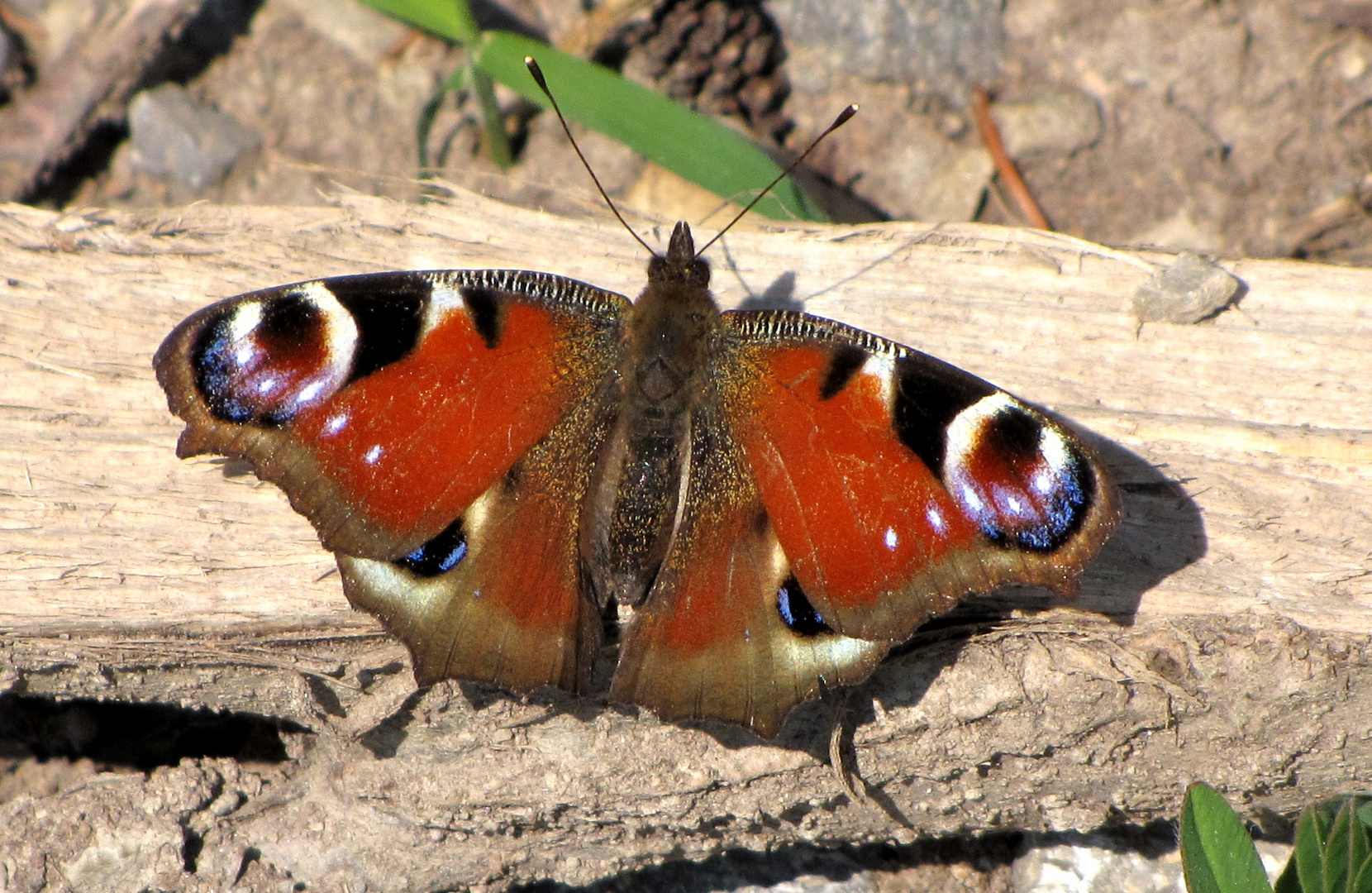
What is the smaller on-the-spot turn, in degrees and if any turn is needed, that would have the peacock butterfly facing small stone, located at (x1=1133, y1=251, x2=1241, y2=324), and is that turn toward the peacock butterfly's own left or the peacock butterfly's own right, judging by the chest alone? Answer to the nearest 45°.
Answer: approximately 45° to the peacock butterfly's own right

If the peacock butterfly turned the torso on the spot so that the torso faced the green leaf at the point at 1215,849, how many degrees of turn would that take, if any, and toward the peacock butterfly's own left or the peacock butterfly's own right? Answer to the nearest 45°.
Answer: approximately 90° to the peacock butterfly's own right

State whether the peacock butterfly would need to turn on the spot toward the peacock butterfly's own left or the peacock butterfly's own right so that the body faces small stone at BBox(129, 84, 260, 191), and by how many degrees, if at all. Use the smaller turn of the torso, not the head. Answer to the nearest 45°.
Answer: approximately 45° to the peacock butterfly's own left

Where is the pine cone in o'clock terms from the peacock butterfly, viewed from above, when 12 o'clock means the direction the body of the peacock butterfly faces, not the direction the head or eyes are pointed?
The pine cone is roughly at 12 o'clock from the peacock butterfly.

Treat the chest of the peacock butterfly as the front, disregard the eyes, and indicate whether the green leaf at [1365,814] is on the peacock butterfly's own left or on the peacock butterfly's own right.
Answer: on the peacock butterfly's own right

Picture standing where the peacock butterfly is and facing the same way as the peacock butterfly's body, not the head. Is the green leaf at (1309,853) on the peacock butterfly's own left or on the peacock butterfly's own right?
on the peacock butterfly's own right

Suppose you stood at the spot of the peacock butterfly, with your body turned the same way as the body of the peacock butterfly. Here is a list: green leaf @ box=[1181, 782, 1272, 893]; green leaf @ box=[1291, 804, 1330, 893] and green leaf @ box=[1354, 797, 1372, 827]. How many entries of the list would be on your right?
3

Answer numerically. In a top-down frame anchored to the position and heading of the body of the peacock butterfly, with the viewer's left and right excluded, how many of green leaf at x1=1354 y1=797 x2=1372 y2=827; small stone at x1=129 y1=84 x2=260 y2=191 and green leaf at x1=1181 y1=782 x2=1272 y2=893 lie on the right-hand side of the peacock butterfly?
2

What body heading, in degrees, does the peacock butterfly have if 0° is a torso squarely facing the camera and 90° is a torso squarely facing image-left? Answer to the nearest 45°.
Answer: approximately 180°

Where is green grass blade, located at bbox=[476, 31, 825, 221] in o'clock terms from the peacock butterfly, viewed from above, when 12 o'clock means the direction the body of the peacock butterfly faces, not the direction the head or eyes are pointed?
The green grass blade is roughly at 12 o'clock from the peacock butterfly.

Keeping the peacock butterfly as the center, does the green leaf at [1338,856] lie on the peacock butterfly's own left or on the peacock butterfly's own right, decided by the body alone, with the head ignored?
on the peacock butterfly's own right

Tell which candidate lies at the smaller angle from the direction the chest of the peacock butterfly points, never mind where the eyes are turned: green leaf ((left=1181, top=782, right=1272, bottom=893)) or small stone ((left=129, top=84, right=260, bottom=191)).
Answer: the small stone

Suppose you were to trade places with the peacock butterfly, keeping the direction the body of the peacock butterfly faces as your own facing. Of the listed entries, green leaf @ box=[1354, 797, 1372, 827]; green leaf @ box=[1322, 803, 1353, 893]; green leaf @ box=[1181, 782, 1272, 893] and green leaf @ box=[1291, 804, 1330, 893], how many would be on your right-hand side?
4
